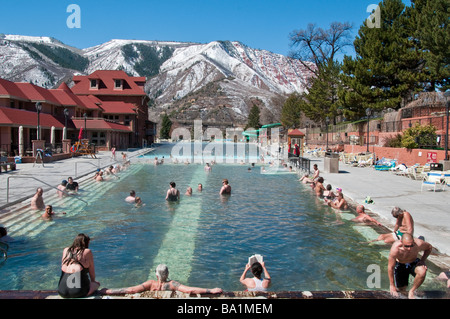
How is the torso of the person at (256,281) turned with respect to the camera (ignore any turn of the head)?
away from the camera

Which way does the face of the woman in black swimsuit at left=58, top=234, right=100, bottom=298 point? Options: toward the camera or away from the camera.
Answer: away from the camera

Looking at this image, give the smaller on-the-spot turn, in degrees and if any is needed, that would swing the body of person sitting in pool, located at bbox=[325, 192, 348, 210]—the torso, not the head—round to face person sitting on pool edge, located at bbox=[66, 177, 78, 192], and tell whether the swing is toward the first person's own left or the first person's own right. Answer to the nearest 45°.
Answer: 0° — they already face them

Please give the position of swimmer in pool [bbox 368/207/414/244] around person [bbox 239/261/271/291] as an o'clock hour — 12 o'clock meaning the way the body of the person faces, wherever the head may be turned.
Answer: The swimmer in pool is roughly at 2 o'clock from the person.

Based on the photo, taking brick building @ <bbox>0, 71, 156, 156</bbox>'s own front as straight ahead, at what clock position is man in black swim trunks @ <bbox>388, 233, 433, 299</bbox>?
The man in black swim trunks is roughly at 1 o'clock from the brick building.

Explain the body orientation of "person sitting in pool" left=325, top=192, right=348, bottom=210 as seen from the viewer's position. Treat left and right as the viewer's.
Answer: facing to the left of the viewer

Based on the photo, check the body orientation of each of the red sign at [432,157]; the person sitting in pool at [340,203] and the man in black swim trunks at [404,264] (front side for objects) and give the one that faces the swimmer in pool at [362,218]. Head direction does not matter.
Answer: the red sign

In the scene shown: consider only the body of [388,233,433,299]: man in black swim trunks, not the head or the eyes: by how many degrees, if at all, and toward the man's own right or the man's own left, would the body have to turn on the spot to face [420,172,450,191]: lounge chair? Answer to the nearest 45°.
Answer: approximately 180°

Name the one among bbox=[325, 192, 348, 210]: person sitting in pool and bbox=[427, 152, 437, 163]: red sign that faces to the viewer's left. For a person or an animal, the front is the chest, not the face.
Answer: the person sitting in pool

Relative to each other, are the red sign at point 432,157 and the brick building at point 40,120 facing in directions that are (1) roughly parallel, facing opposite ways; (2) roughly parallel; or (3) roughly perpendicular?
roughly perpendicular

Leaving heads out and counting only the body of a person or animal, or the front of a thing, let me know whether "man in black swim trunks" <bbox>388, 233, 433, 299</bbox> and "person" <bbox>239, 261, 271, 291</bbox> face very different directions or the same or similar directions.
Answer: very different directions
